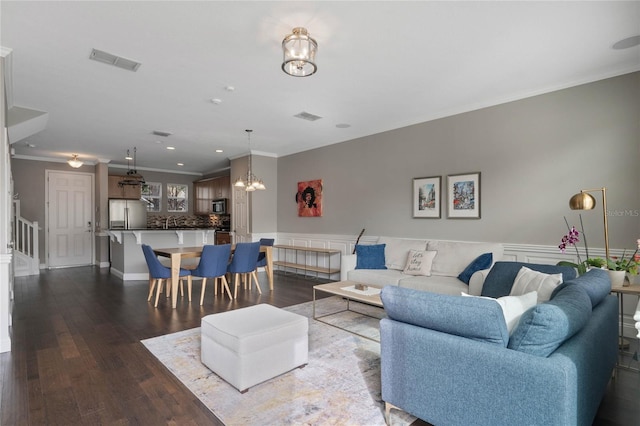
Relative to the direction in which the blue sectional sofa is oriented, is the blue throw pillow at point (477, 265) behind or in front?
in front

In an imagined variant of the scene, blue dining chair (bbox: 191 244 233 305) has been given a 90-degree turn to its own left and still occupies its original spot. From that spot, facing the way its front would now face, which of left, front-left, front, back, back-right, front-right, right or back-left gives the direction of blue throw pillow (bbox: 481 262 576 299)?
left

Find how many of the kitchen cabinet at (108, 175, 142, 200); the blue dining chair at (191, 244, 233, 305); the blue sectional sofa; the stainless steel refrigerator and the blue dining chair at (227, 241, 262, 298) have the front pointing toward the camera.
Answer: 2

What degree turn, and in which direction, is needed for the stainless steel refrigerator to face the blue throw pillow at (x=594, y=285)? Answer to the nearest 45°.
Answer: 0° — it already faces it

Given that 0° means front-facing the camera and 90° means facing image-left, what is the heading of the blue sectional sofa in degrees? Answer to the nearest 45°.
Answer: approximately 135°

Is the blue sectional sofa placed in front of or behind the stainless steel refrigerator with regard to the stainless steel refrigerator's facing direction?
in front

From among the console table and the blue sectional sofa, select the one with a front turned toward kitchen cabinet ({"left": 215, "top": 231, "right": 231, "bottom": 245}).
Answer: the blue sectional sofa

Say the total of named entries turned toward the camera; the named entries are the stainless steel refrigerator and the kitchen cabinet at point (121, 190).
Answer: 2

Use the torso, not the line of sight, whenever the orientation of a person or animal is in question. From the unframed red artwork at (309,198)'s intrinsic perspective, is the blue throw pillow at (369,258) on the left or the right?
on its left

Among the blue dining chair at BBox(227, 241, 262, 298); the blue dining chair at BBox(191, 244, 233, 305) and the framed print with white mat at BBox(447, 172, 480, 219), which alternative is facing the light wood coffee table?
the framed print with white mat

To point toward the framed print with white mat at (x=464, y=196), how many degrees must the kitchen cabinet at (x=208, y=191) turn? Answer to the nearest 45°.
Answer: approximately 90° to its left

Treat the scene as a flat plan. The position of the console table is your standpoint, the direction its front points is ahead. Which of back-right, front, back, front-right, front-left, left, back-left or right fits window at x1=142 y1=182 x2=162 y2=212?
right

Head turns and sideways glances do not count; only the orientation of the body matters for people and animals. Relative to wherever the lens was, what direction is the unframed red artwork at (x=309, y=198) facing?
facing the viewer and to the left of the viewer

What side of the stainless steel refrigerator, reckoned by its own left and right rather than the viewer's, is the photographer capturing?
front

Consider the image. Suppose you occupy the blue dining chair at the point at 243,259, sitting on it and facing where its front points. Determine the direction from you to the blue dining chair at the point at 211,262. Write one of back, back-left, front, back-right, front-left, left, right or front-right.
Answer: left
